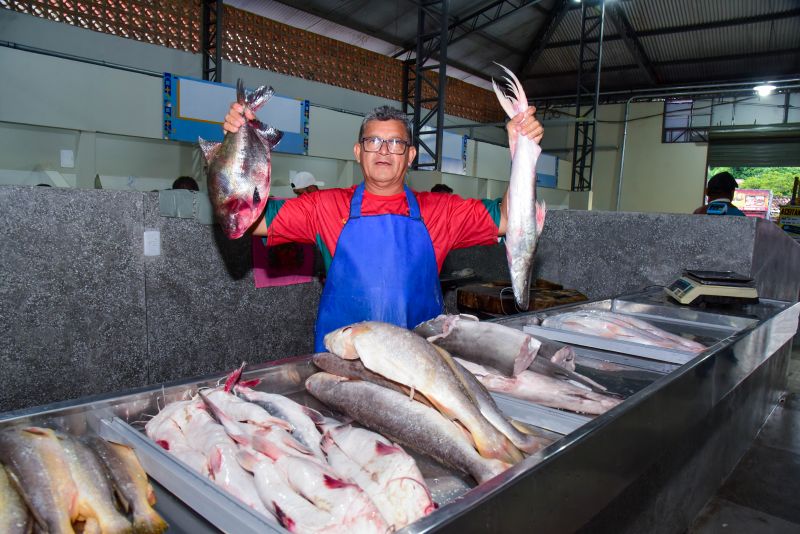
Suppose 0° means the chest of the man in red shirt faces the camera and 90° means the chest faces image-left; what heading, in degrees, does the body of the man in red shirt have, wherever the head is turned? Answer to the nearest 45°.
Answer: approximately 0°

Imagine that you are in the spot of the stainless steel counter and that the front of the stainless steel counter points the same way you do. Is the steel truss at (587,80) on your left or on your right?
on your left

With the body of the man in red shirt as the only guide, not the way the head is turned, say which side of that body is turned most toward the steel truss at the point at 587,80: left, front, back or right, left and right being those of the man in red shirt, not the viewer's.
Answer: back

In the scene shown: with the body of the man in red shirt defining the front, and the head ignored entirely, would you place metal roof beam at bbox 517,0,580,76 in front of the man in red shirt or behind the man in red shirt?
behind

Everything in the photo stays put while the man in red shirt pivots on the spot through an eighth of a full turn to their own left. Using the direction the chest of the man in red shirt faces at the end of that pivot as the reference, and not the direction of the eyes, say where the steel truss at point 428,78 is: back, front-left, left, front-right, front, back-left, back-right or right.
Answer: back-left

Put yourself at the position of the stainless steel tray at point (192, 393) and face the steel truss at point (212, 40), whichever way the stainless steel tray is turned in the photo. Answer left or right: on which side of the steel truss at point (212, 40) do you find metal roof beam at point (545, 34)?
right
